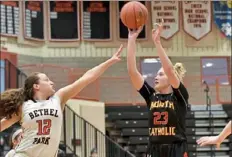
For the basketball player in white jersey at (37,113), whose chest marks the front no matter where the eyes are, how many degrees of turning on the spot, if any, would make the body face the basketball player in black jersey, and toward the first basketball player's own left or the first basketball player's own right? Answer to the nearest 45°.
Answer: approximately 45° to the first basketball player's own left

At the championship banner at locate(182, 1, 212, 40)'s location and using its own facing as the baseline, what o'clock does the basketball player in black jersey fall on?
The basketball player in black jersey is roughly at 12 o'clock from the championship banner.

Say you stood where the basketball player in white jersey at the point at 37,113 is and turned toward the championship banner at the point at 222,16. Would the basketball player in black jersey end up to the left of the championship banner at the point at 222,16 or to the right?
right

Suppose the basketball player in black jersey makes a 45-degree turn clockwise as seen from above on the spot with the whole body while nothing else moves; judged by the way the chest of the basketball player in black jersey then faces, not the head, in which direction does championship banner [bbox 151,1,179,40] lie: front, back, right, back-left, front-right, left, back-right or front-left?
right

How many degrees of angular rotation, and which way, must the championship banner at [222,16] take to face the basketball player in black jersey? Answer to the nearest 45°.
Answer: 0° — it already faces them

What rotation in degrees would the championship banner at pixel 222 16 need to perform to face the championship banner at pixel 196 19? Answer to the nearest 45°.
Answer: approximately 90° to its right
